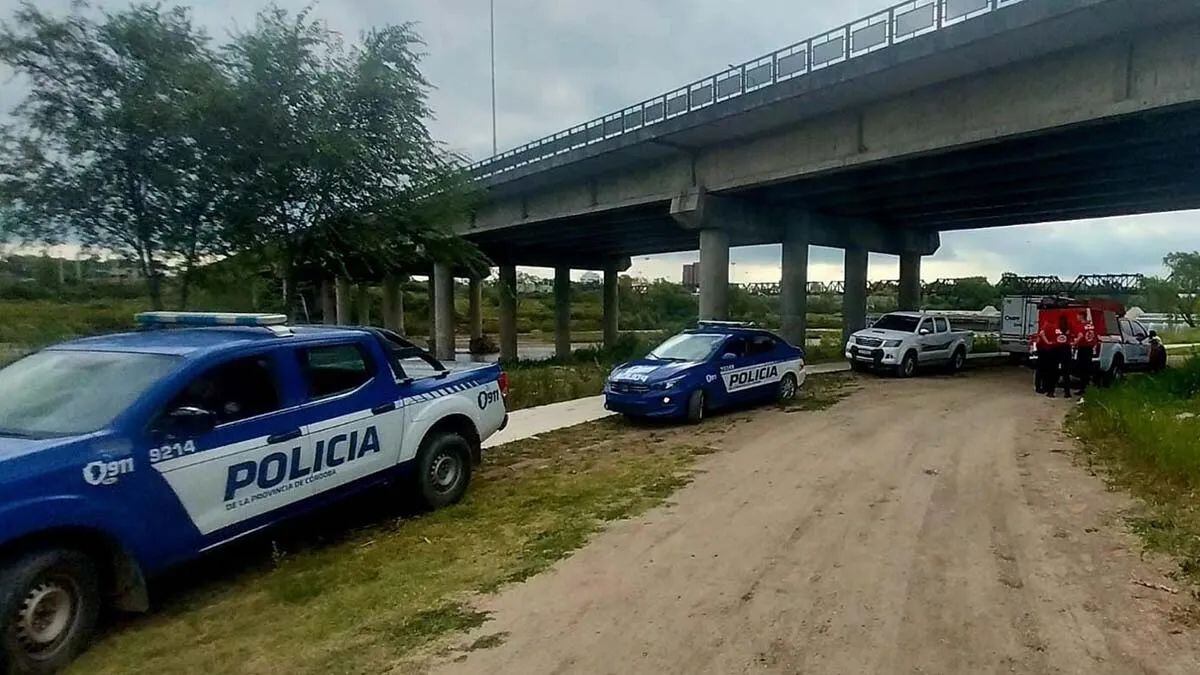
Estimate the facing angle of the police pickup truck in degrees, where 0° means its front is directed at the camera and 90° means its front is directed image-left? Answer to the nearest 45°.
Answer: approximately 45°

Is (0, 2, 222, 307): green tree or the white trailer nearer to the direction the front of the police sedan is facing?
the green tree

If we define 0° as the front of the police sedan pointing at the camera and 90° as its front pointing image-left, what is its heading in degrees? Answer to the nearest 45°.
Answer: approximately 45°

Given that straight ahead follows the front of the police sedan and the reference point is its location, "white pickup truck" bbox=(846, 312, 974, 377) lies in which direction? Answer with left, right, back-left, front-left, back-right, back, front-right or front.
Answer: back

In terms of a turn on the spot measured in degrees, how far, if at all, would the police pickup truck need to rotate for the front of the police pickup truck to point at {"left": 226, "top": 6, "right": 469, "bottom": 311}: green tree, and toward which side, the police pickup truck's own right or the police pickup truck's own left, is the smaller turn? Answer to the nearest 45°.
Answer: approximately 135° to the police pickup truck's own right

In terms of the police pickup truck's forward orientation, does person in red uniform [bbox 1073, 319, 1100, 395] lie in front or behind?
behind

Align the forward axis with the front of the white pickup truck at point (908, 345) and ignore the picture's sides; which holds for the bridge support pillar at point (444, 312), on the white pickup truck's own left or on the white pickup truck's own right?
on the white pickup truck's own right

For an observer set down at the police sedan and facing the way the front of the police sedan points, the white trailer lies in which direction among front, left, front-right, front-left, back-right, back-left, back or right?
back

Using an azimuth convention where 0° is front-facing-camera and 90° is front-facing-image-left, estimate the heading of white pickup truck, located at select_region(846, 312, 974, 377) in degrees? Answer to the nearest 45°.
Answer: approximately 45°
